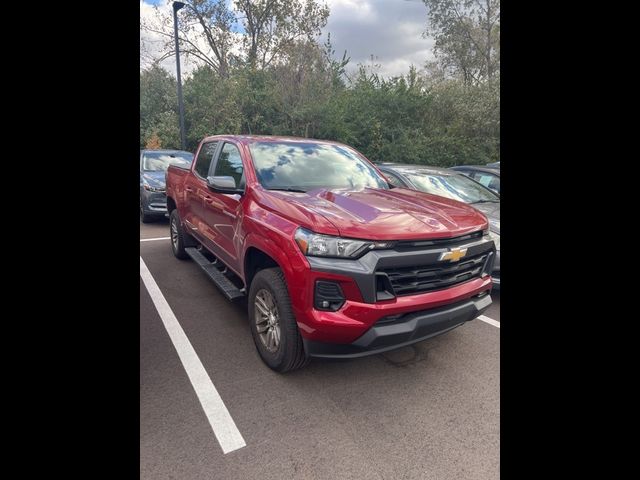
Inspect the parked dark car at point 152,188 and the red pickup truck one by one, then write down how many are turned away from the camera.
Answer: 0

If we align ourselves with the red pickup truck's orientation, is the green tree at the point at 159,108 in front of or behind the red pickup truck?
behind

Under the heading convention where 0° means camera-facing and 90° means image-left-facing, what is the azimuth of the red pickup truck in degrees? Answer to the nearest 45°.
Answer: approximately 315°

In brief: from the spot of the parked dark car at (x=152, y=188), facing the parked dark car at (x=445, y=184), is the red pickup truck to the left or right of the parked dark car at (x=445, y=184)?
right

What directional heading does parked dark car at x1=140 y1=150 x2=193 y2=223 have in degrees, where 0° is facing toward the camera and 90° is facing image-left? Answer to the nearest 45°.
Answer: approximately 315°

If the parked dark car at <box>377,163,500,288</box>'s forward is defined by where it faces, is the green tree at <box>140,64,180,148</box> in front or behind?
behind

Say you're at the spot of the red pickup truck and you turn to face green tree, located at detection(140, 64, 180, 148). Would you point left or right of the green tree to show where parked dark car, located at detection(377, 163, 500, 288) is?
right

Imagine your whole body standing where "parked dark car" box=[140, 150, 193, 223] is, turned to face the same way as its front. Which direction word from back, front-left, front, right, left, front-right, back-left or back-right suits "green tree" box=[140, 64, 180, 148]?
back-left

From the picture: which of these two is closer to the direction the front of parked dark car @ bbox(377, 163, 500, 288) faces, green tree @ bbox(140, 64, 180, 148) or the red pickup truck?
the red pickup truck

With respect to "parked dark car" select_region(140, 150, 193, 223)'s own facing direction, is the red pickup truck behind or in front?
in front
